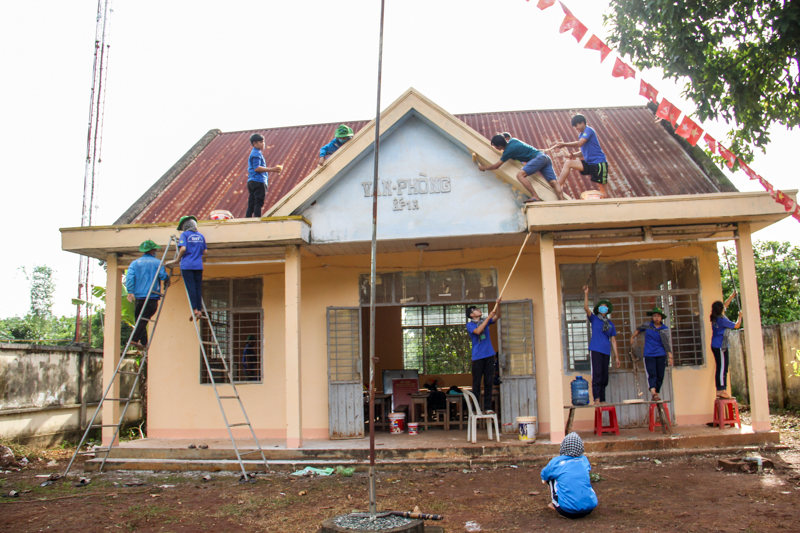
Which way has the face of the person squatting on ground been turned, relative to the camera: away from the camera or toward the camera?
away from the camera

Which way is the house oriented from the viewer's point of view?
toward the camera

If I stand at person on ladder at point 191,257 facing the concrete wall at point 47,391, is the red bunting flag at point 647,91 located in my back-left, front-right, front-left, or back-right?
back-right

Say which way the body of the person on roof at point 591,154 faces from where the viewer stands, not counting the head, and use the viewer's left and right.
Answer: facing to the left of the viewer

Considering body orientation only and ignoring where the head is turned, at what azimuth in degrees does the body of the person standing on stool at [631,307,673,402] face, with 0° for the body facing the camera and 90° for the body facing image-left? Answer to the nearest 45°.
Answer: approximately 0°

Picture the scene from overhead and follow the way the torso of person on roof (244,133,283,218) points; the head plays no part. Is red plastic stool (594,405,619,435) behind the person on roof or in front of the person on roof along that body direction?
in front
